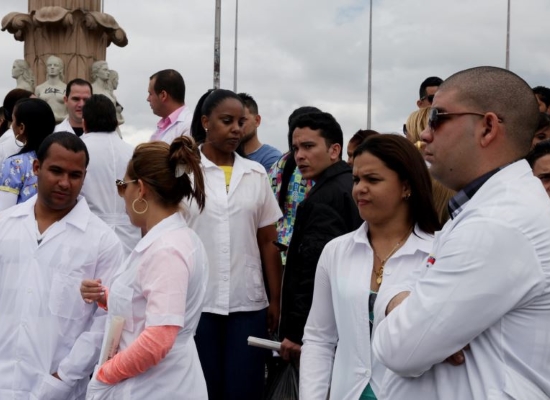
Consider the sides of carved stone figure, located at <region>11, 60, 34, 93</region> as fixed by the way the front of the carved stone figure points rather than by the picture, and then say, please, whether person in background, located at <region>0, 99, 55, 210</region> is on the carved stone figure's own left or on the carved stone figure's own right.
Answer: on the carved stone figure's own left

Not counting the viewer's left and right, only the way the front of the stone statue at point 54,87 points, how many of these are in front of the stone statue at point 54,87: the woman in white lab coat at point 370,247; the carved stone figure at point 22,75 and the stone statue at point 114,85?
1

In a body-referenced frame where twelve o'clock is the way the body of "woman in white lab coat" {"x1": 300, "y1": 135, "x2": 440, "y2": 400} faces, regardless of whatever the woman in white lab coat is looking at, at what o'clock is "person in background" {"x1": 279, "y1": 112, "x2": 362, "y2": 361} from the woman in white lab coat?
The person in background is roughly at 4 o'clock from the woman in white lab coat.

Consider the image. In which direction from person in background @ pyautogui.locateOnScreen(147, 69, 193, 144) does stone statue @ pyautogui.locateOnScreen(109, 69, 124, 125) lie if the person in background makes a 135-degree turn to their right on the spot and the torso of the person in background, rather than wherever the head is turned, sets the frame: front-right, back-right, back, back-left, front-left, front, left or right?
front-left

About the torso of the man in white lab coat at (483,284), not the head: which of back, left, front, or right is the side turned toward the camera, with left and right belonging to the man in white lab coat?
left

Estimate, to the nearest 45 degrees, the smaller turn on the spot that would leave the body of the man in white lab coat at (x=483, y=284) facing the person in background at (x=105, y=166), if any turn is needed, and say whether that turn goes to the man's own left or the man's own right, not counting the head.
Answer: approximately 45° to the man's own right

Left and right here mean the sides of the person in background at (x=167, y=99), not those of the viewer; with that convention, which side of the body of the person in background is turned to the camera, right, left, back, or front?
left

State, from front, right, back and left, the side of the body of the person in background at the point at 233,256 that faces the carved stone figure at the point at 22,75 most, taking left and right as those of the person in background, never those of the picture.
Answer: back

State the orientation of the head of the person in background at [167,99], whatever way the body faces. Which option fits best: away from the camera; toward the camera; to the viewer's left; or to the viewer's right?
to the viewer's left
